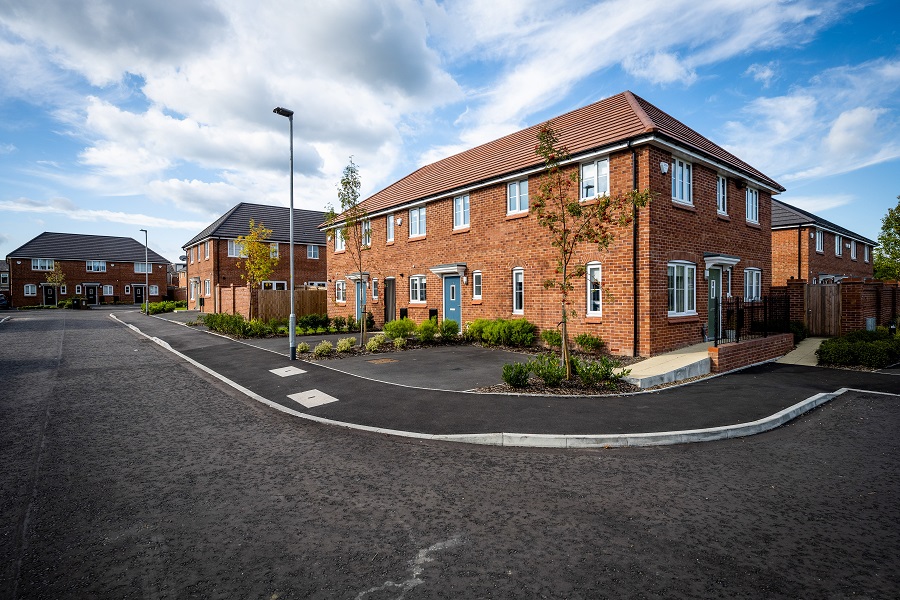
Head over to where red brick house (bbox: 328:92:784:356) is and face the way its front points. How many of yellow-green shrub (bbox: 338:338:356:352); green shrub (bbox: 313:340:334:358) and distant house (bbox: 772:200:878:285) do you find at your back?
1

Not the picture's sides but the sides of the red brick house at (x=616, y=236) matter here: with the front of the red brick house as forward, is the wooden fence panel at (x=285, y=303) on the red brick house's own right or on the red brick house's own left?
on the red brick house's own right

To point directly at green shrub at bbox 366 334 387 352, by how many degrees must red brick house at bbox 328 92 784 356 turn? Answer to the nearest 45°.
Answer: approximately 45° to its right

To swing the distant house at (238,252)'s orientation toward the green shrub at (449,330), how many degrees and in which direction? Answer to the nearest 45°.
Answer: approximately 45° to its left

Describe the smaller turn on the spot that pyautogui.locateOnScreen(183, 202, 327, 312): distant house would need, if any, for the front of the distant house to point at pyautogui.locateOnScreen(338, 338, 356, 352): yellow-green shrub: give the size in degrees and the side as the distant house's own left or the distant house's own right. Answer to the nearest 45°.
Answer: approximately 45° to the distant house's own left

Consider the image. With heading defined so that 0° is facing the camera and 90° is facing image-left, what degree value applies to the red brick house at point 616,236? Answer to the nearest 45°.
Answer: approximately 45°

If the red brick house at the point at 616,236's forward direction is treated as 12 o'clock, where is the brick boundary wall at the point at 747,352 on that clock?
The brick boundary wall is roughly at 9 o'clock from the red brick house.

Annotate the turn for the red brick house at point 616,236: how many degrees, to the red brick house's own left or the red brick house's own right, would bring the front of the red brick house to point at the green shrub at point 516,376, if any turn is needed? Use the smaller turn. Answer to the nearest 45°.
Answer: approximately 45° to the red brick house's own left

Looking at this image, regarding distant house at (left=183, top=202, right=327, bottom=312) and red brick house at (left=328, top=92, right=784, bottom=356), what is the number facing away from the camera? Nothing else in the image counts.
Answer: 0

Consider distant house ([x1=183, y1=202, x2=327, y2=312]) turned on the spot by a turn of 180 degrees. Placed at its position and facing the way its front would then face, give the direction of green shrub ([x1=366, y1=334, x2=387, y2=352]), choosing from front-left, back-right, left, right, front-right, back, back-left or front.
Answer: back-right

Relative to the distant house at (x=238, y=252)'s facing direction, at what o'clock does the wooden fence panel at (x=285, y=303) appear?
The wooden fence panel is roughly at 10 o'clock from the distant house.

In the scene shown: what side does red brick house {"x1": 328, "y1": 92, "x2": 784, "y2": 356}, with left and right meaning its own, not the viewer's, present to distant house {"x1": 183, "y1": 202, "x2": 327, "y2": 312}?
right

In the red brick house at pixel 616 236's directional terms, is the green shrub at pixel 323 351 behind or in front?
in front

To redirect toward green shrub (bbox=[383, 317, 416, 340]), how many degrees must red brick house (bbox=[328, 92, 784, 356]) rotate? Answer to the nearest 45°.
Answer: approximately 45° to its right

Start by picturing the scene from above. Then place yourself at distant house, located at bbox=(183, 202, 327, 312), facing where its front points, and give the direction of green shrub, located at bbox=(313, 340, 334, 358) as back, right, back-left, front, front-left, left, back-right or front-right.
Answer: front-left
